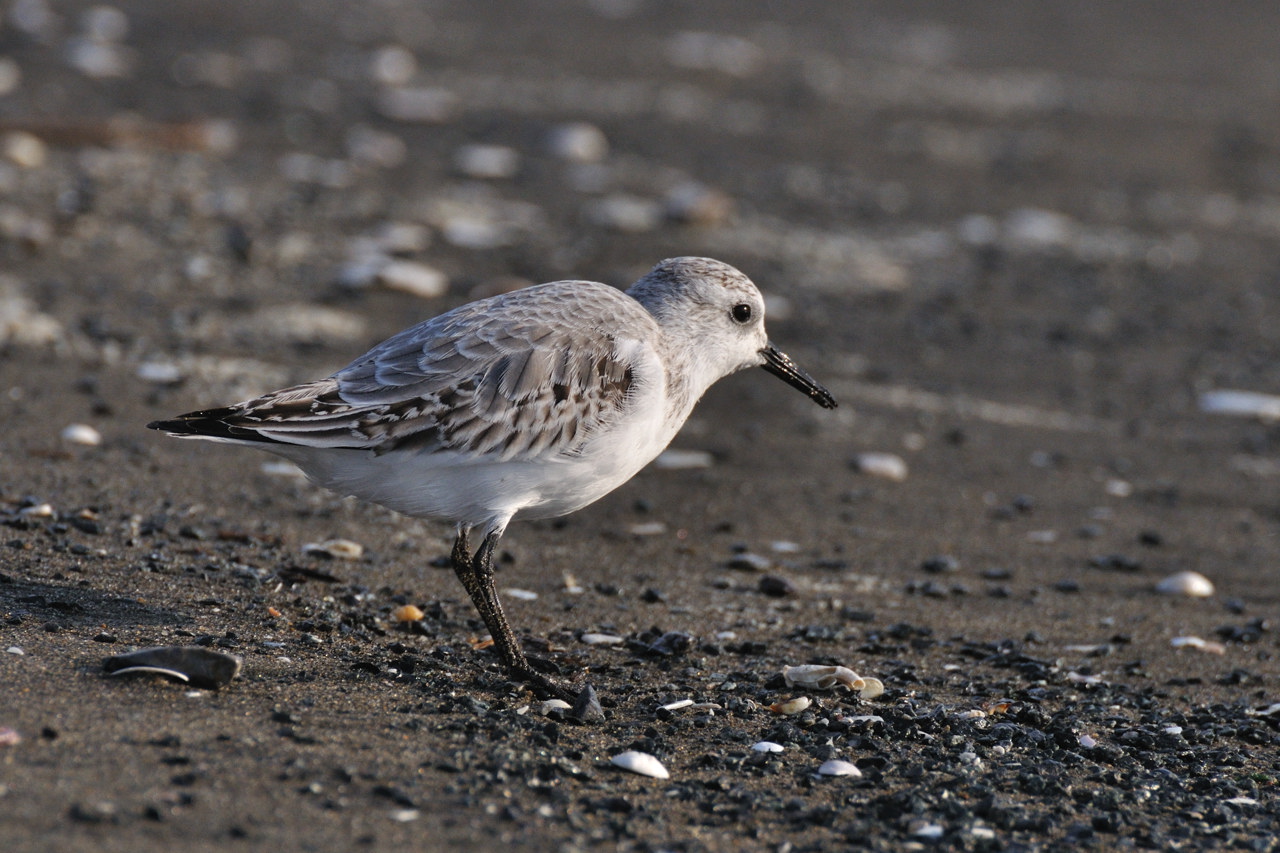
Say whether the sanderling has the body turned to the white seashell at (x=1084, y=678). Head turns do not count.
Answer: yes

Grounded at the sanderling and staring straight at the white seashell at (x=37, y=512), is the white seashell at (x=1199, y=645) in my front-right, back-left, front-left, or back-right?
back-right

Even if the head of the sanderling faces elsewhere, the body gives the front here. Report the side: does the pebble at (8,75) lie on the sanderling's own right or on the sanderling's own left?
on the sanderling's own left

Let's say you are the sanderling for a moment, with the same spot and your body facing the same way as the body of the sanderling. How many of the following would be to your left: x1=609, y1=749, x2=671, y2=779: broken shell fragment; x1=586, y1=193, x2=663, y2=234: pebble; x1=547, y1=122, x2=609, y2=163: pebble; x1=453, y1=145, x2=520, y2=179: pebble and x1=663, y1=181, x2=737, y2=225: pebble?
4

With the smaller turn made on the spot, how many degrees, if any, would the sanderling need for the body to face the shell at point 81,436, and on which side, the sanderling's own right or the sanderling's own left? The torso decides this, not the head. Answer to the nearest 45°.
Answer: approximately 135° to the sanderling's own left

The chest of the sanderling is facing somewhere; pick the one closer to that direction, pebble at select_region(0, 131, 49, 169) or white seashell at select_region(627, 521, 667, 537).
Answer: the white seashell

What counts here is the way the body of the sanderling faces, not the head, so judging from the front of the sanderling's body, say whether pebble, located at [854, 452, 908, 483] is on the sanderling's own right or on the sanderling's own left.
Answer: on the sanderling's own left

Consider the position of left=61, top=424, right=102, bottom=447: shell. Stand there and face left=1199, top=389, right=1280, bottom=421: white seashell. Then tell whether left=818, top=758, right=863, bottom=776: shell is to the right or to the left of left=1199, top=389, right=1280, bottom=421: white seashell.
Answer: right

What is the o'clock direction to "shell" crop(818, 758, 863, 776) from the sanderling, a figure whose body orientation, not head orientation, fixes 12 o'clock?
The shell is roughly at 1 o'clock from the sanderling.

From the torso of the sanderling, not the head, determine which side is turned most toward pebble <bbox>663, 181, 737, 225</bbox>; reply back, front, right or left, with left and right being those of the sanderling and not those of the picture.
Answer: left

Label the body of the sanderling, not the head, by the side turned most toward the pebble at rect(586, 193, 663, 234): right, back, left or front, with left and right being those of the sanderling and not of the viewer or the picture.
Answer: left

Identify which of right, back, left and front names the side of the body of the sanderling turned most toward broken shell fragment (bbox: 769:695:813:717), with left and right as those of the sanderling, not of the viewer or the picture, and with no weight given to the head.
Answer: front

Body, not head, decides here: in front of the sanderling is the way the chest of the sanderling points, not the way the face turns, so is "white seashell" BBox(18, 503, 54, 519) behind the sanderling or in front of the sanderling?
behind

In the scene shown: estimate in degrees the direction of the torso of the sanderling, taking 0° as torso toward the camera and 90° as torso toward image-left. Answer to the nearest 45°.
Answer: approximately 270°
